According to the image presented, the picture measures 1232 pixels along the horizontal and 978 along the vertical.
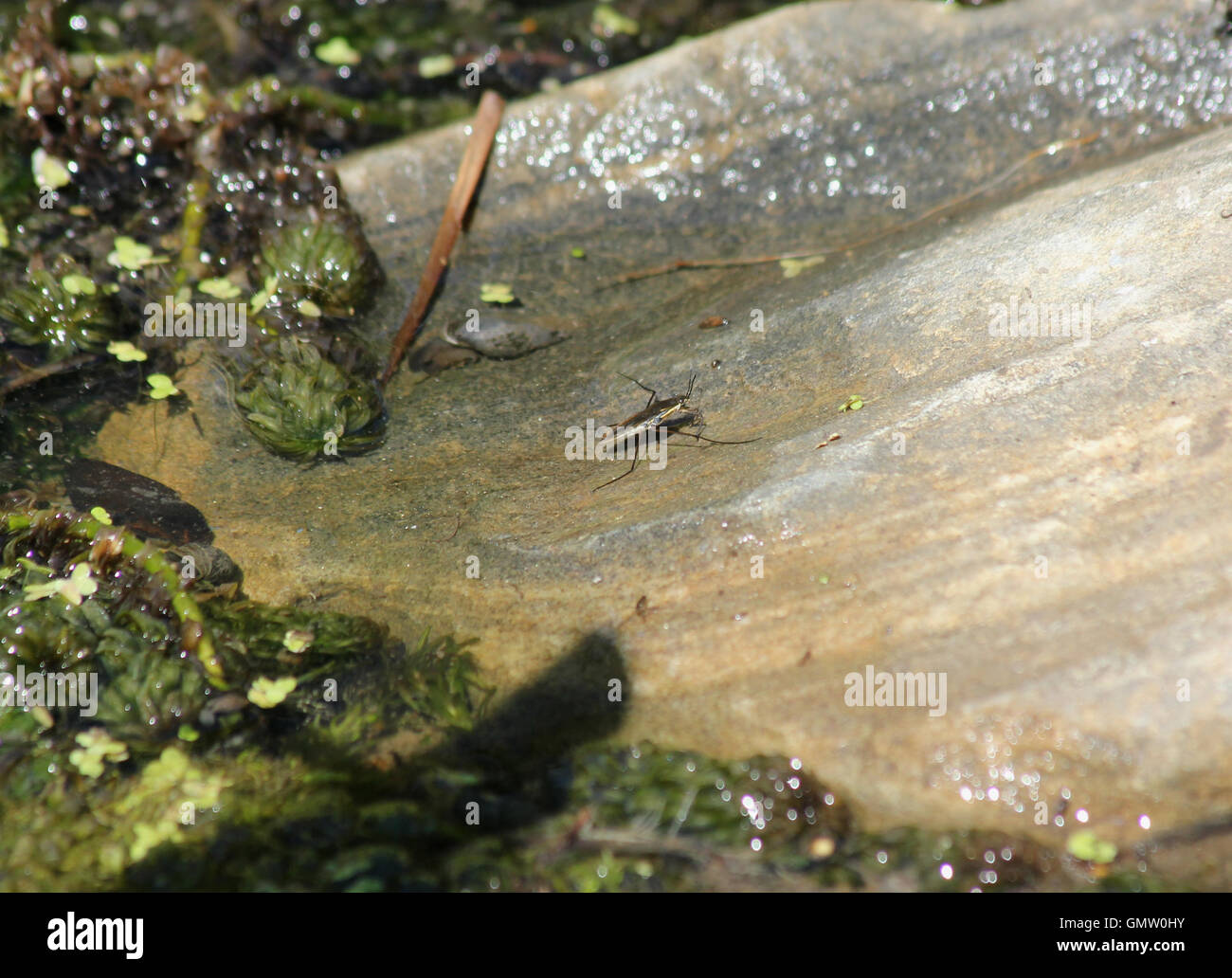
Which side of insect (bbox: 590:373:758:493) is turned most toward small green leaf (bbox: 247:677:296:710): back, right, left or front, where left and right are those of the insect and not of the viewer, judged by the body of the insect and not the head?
back

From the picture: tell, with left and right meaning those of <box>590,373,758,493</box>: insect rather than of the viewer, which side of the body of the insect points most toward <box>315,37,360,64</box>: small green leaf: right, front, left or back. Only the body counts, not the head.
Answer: left

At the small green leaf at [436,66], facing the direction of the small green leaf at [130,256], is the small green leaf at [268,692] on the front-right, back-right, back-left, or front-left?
front-left

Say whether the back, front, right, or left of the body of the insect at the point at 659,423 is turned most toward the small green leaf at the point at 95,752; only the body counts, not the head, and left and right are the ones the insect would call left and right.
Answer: back

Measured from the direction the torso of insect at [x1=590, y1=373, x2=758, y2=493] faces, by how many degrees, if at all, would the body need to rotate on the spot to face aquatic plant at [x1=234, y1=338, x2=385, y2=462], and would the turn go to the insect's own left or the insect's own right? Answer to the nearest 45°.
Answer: approximately 135° to the insect's own left

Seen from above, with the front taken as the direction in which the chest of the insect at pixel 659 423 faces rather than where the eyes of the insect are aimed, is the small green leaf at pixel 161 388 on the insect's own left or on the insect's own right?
on the insect's own left

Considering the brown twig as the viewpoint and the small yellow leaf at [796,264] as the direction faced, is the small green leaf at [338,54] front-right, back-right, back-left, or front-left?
back-left

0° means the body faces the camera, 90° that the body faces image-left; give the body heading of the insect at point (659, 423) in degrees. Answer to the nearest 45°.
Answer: approximately 225°

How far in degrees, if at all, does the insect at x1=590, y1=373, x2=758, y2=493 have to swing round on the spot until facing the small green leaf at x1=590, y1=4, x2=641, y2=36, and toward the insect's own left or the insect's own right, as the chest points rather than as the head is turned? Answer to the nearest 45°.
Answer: approximately 45° to the insect's own left

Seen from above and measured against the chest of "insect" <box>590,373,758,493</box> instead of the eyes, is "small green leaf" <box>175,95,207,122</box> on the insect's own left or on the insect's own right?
on the insect's own left
